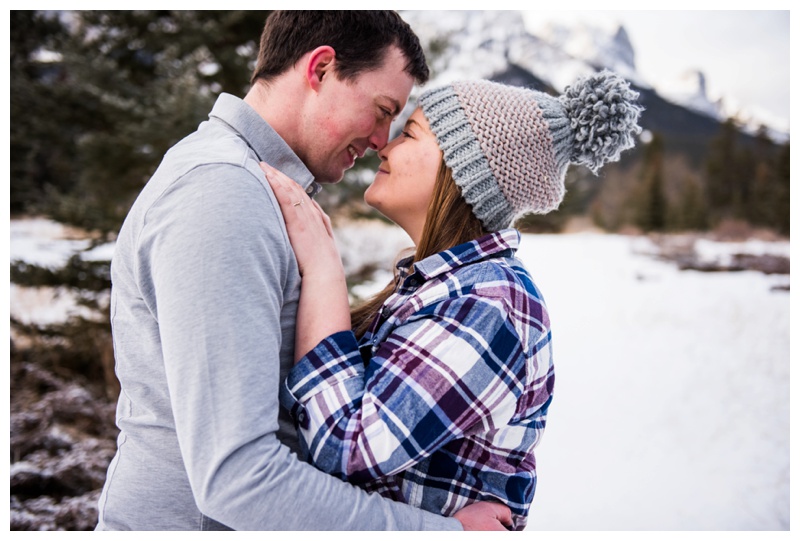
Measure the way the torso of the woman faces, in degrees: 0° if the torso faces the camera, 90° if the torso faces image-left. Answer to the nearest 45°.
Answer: approximately 90°

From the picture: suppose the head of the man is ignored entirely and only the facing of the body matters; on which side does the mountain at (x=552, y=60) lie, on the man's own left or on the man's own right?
on the man's own left

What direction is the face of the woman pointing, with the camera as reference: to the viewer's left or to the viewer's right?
to the viewer's left

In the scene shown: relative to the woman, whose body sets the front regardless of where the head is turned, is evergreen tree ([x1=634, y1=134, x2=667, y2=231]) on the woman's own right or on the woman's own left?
on the woman's own right

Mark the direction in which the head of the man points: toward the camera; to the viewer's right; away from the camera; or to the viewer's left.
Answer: to the viewer's right

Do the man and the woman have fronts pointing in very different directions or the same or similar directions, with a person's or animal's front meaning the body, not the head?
very different directions

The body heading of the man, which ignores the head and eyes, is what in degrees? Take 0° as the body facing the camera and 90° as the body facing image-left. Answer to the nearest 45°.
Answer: approximately 270°

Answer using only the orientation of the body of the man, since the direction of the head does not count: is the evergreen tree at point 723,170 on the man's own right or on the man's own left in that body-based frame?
on the man's own left

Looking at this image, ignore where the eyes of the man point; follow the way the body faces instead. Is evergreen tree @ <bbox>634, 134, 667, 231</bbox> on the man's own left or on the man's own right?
on the man's own left

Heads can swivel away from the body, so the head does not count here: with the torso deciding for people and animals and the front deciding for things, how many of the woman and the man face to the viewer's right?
1
